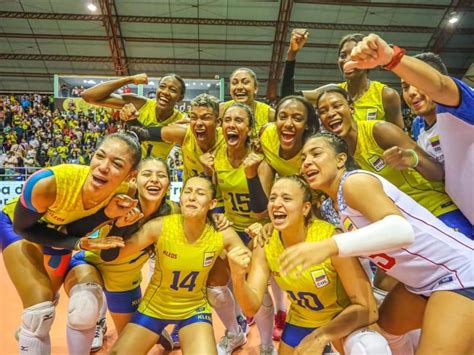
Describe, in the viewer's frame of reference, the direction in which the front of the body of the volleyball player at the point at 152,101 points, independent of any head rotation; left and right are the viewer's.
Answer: facing the viewer

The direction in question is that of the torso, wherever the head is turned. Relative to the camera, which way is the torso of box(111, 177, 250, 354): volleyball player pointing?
toward the camera

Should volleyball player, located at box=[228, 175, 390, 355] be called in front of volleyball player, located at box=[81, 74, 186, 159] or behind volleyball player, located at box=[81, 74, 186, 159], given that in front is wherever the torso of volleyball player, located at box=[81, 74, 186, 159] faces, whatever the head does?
in front

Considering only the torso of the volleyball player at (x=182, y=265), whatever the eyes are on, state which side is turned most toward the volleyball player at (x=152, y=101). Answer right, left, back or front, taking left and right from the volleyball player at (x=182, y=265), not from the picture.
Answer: back

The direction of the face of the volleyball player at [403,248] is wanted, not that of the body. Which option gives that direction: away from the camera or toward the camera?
toward the camera

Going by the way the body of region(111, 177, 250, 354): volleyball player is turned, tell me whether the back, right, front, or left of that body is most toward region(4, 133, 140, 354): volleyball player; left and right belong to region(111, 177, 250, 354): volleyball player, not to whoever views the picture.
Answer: right

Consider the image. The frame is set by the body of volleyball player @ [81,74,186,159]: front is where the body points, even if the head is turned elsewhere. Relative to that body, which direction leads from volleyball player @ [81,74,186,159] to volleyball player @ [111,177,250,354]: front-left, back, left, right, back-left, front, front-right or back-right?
front

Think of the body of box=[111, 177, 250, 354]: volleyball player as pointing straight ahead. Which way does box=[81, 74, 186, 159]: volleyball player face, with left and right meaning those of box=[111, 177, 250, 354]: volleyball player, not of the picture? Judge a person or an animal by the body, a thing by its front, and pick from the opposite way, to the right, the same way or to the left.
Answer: the same way

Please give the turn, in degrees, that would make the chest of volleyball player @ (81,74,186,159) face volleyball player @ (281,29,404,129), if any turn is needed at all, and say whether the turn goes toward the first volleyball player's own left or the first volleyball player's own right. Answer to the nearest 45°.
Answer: approximately 45° to the first volleyball player's own left

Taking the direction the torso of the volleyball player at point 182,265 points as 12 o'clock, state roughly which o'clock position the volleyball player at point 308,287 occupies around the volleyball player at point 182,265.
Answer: the volleyball player at point 308,287 is roughly at 10 o'clock from the volleyball player at point 182,265.

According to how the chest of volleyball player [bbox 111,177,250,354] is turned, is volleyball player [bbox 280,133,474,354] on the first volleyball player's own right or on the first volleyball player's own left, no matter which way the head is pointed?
on the first volleyball player's own left

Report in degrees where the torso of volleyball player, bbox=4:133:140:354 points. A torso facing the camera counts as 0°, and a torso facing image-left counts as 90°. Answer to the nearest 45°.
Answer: approximately 315°
